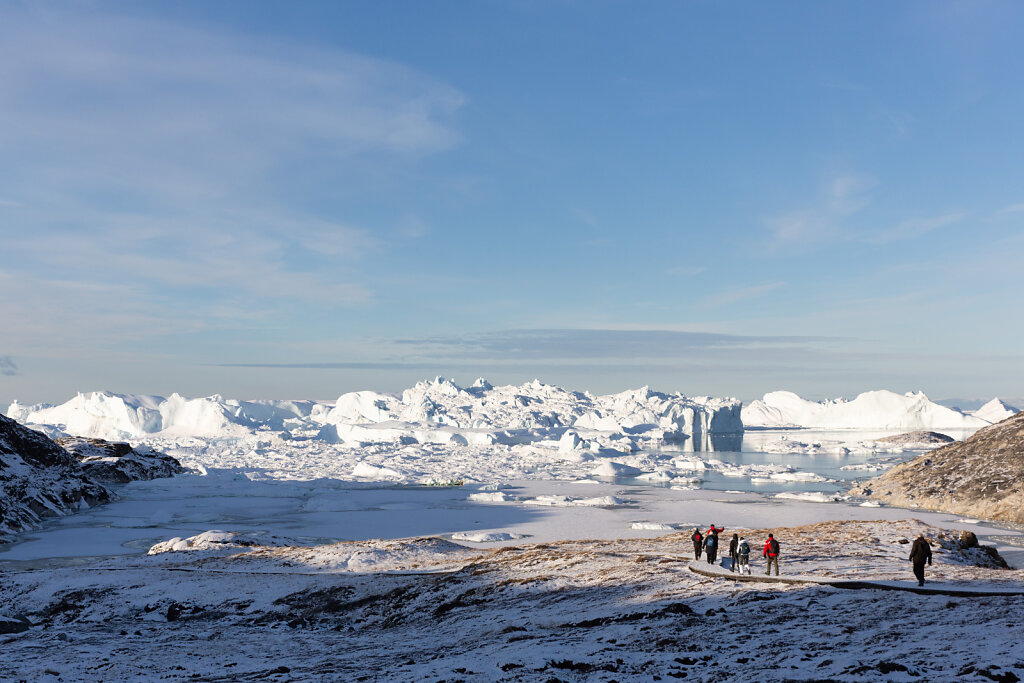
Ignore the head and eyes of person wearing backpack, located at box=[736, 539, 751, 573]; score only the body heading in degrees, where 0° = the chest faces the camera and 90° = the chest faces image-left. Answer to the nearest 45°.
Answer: approximately 180°

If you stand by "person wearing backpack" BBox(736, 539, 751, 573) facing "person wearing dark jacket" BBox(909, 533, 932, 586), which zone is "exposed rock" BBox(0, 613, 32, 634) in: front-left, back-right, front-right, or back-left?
back-right

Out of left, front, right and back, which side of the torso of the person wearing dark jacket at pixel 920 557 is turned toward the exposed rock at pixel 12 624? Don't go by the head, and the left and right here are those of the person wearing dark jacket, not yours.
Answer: left

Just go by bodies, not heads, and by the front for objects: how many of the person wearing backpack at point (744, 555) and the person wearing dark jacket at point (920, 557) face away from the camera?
2

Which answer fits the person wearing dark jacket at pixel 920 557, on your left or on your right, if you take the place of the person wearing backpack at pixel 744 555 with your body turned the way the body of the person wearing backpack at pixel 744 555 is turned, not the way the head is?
on your right

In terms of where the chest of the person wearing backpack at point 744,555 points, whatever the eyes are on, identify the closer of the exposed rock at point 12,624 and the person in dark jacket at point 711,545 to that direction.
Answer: the person in dark jacket

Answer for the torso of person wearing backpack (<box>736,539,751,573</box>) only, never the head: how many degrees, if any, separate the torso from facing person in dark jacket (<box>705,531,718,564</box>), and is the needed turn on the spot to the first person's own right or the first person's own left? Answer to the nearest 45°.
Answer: approximately 45° to the first person's own left

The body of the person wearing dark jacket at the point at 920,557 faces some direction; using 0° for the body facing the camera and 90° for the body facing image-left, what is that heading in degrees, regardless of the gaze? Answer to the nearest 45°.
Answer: approximately 180°
